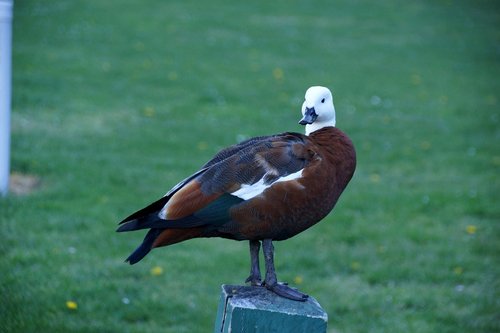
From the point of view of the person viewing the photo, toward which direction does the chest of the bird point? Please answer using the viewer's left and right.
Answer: facing to the right of the viewer

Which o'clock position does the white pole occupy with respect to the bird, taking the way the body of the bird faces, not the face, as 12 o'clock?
The white pole is roughly at 8 o'clock from the bird.
